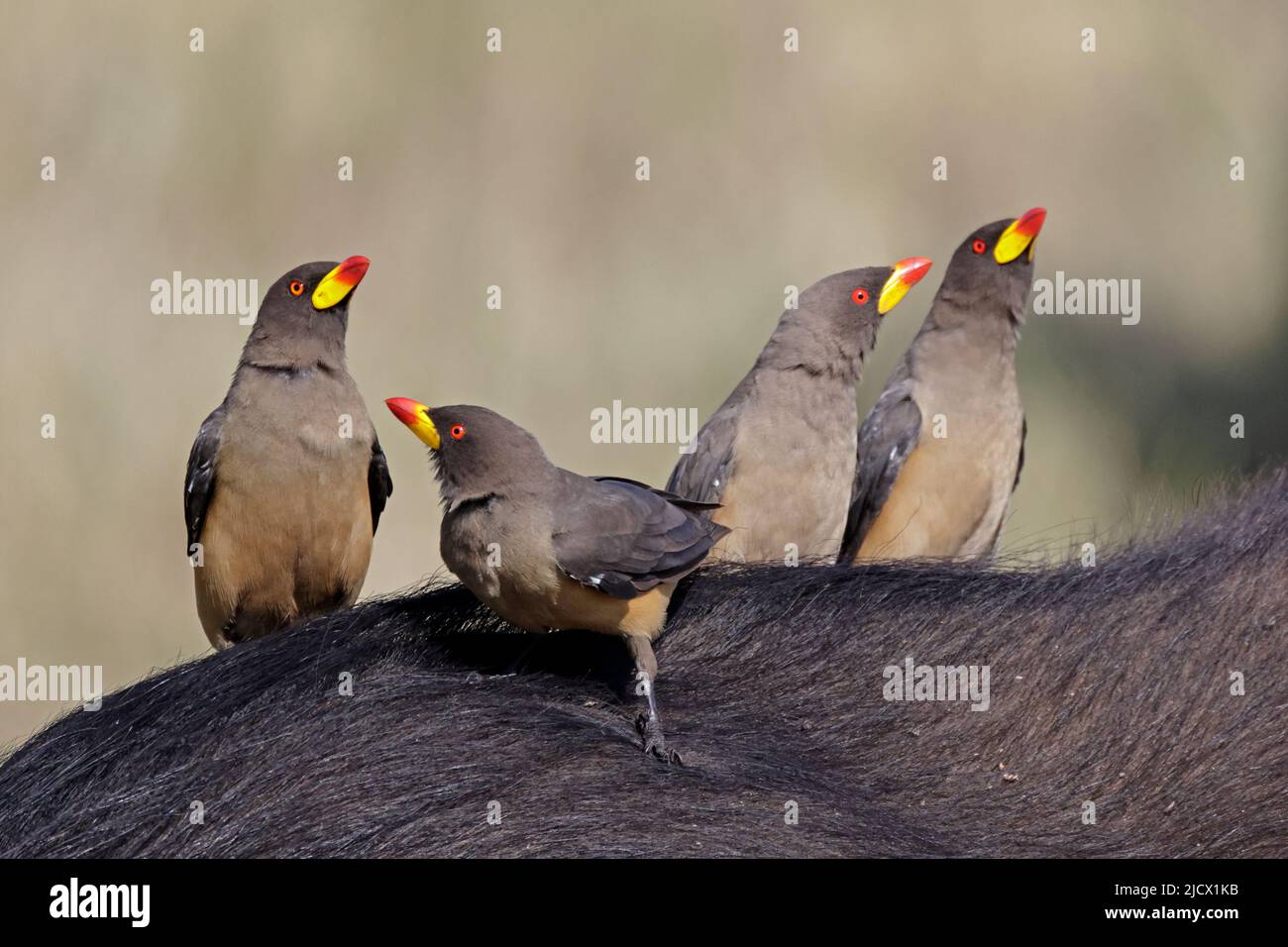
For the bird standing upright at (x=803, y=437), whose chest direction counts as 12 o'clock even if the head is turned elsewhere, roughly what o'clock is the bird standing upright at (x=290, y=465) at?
the bird standing upright at (x=290, y=465) is roughly at 4 o'clock from the bird standing upright at (x=803, y=437).

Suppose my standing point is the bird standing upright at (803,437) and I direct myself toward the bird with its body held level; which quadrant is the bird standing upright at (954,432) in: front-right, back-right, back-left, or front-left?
back-left

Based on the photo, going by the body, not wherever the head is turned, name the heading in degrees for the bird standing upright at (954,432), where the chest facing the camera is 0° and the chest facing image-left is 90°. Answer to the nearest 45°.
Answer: approximately 315°

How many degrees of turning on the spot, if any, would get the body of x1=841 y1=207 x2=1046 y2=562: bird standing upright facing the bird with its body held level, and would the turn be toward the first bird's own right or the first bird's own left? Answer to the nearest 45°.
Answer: approximately 45° to the first bird's own right

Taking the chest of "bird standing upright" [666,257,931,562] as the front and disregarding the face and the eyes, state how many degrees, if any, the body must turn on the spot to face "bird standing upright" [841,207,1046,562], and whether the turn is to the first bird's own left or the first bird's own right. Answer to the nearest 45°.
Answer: approximately 90° to the first bird's own left

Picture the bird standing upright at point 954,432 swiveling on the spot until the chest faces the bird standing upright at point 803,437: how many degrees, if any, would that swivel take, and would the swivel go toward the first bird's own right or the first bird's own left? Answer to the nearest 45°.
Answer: approximately 90° to the first bird's own right

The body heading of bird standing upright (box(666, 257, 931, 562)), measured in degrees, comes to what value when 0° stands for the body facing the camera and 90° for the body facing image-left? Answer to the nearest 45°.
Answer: approximately 315°
